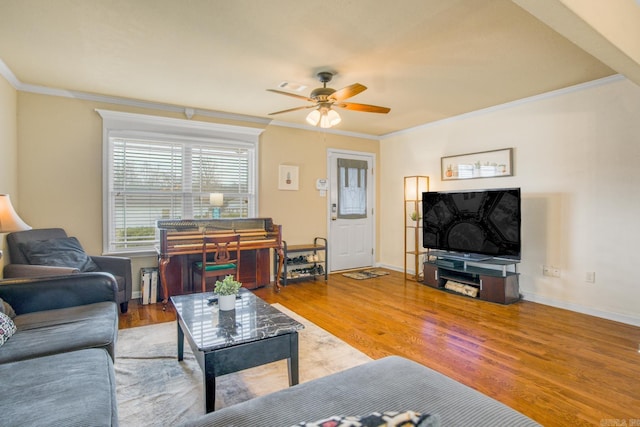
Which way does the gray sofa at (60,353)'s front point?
to the viewer's right

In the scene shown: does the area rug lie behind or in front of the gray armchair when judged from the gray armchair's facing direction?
in front

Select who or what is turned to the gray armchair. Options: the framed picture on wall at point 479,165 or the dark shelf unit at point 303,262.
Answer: the framed picture on wall

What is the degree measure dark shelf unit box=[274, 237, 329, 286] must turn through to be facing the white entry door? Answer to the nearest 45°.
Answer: approximately 90° to its left

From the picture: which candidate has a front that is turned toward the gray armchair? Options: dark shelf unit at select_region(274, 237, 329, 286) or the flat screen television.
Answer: the flat screen television

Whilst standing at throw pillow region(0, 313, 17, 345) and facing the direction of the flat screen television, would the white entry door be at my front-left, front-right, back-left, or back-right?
front-left

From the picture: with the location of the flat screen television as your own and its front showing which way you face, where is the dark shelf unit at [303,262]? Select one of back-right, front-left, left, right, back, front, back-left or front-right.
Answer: front-right

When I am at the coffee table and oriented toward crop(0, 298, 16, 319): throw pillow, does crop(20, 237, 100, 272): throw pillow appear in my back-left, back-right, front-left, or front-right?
front-right

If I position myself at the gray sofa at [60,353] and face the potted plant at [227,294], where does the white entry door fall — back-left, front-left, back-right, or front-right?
front-left

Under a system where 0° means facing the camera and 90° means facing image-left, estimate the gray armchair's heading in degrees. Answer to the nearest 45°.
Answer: approximately 315°

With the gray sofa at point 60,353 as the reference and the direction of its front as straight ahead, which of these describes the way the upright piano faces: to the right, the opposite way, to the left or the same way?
to the right

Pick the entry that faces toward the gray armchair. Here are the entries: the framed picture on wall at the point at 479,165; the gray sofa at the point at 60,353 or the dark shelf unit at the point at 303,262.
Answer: the framed picture on wall

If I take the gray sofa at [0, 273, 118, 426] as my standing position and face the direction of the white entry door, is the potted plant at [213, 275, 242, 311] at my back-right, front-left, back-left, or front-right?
front-right

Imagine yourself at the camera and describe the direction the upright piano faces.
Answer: facing the viewer

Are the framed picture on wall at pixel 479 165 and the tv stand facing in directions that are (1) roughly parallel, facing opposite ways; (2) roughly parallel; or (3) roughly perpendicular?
roughly parallel

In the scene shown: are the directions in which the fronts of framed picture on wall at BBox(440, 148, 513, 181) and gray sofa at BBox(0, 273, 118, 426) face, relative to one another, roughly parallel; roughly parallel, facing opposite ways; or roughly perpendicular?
roughly parallel, facing opposite ways

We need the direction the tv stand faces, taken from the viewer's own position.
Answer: facing the viewer and to the left of the viewer

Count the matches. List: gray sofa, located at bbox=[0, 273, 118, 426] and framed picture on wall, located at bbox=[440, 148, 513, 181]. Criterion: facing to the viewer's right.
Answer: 1

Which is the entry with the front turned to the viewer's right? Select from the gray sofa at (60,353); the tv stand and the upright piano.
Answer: the gray sofa

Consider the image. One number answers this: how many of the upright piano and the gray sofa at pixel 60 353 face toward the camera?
1

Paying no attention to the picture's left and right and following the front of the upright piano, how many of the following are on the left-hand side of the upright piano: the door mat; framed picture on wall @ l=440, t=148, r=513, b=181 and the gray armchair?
2

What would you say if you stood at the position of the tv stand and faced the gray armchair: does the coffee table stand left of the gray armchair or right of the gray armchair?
left

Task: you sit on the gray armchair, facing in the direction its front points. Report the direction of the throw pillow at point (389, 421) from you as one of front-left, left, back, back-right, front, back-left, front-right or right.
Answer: front-right

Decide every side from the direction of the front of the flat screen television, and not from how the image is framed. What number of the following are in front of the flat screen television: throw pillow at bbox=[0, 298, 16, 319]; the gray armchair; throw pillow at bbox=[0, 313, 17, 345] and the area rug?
4
